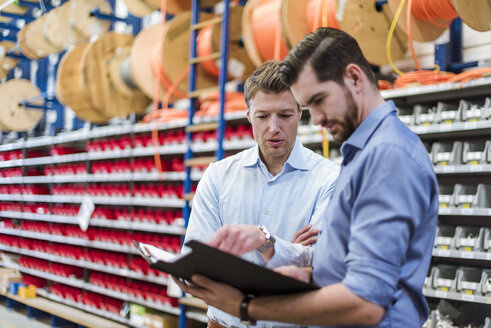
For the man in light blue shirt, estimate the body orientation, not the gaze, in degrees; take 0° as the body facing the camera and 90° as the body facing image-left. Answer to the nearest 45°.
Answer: approximately 0°

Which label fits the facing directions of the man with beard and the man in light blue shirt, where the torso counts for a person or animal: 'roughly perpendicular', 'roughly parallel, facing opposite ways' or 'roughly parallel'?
roughly perpendicular

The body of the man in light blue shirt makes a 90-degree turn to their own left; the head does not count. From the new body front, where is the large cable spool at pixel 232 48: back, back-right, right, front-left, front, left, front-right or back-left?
left

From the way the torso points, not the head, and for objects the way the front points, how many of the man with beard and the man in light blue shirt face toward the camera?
1

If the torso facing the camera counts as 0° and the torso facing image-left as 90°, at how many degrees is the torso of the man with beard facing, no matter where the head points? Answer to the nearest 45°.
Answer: approximately 90°

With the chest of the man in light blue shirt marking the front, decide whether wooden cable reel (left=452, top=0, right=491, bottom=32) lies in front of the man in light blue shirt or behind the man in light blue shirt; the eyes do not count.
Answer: behind

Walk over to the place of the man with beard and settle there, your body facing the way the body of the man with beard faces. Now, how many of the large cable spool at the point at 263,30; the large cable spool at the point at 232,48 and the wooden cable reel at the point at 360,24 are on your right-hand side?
3

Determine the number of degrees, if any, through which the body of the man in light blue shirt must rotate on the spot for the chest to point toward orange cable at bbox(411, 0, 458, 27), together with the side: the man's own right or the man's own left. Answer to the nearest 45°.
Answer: approximately 135° to the man's own left
